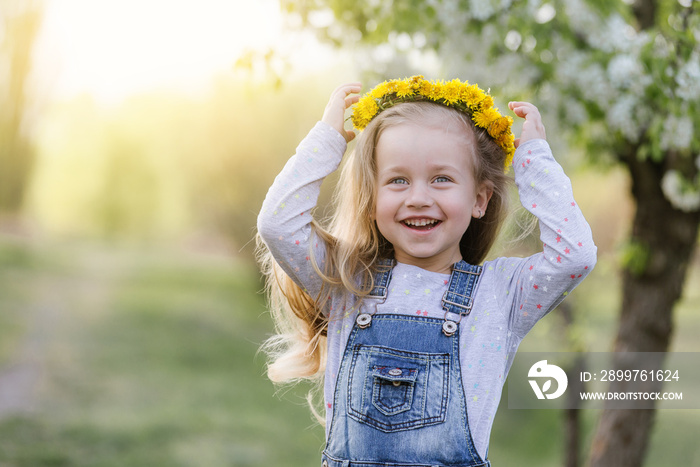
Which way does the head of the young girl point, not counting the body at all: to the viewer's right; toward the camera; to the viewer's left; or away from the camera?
toward the camera

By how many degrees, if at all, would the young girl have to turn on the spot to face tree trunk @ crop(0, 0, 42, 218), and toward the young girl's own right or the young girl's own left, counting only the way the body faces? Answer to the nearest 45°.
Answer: approximately 135° to the young girl's own right

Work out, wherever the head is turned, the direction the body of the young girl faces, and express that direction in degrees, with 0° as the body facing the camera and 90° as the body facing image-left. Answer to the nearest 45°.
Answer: approximately 0°
